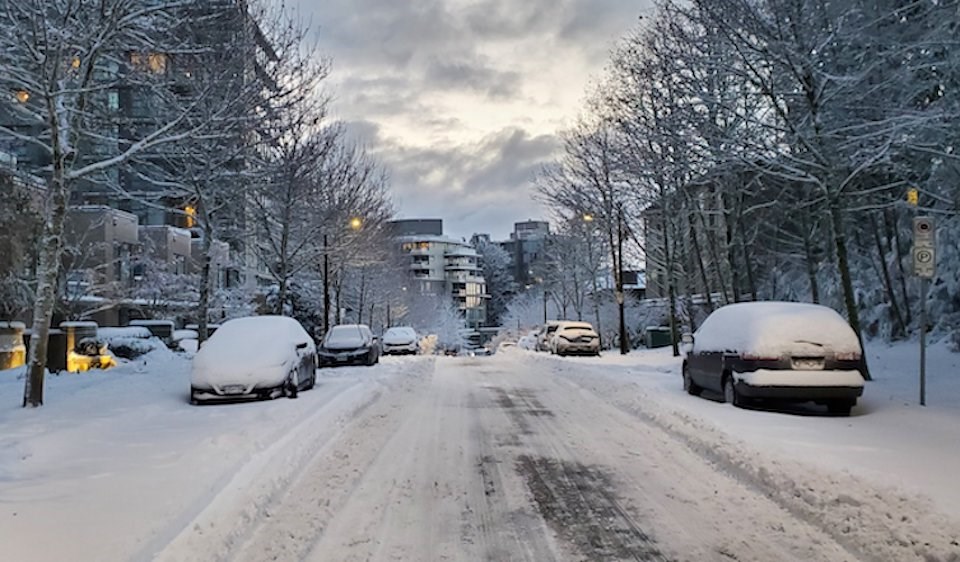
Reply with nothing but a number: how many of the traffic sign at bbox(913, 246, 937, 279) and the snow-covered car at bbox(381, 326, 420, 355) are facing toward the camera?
2

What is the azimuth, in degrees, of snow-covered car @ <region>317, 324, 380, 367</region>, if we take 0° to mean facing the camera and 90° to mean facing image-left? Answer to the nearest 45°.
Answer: approximately 0°

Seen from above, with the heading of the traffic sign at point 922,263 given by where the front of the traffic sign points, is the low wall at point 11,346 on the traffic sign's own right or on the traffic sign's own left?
on the traffic sign's own right

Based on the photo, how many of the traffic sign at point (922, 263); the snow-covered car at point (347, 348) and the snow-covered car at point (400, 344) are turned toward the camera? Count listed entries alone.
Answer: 3

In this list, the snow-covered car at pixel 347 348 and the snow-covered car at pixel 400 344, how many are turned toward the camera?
2

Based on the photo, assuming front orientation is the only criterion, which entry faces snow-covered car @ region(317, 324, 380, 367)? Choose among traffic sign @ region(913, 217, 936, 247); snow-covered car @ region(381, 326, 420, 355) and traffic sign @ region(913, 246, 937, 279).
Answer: snow-covered car @ region(381, 326, 420, 355)

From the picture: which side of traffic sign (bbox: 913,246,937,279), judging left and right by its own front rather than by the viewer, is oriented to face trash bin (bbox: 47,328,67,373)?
right

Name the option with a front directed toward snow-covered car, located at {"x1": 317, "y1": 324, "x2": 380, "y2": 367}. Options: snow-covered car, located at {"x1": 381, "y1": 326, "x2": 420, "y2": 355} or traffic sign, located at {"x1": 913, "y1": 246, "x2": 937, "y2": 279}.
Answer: snow-covered car, located at {"x1": 381, "y1": 326, "x2": 420, "y2": 355}

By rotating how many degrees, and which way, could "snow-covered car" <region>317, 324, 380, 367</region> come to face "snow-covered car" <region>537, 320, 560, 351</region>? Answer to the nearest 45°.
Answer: approximately 135° to its left

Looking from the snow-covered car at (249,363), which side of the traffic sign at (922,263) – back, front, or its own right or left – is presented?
right

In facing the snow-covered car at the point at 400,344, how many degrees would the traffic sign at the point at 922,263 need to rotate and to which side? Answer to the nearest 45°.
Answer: approximately 135° to its right

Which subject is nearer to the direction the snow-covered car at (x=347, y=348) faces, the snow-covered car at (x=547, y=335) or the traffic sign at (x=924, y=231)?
the traffic sign

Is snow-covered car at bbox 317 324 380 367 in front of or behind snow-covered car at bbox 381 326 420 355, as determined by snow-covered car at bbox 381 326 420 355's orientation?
in front

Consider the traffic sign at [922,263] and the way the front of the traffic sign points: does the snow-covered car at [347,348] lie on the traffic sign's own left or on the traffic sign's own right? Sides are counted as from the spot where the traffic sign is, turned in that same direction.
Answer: on the traffic sign's own right
